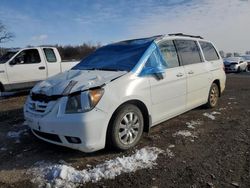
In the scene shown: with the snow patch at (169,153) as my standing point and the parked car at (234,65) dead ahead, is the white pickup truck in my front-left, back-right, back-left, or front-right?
front-left

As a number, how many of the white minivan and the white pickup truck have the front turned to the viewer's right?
0

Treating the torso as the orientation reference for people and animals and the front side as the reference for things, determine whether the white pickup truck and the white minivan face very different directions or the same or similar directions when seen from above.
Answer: same or similar directions

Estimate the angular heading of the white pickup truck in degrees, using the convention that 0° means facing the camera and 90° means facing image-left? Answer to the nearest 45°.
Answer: approximately 45°

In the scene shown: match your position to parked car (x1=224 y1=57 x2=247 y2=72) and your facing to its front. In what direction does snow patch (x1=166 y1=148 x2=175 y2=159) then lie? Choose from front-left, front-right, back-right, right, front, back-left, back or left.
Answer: front-left

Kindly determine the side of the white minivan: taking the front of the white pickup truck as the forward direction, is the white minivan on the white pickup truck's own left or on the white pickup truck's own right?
on the white pickup truck's own left

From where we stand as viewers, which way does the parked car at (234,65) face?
facing the viewer and to the left of the viewer

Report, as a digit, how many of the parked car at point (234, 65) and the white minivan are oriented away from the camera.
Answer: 0

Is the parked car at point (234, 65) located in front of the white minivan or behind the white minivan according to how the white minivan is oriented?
behind

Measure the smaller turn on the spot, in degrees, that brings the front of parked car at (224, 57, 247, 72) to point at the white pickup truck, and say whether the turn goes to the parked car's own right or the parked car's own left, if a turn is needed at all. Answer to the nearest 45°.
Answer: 0° — it already faces it

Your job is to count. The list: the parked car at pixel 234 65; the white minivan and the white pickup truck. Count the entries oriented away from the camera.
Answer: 0

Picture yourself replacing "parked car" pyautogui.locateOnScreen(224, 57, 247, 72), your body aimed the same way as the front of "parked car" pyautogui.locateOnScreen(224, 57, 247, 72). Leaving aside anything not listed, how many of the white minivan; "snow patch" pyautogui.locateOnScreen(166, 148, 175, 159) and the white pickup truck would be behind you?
0

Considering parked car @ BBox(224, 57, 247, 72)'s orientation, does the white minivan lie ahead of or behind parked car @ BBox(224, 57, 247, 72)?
ahead

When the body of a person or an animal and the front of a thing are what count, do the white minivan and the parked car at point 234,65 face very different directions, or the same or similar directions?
same or similar directions
